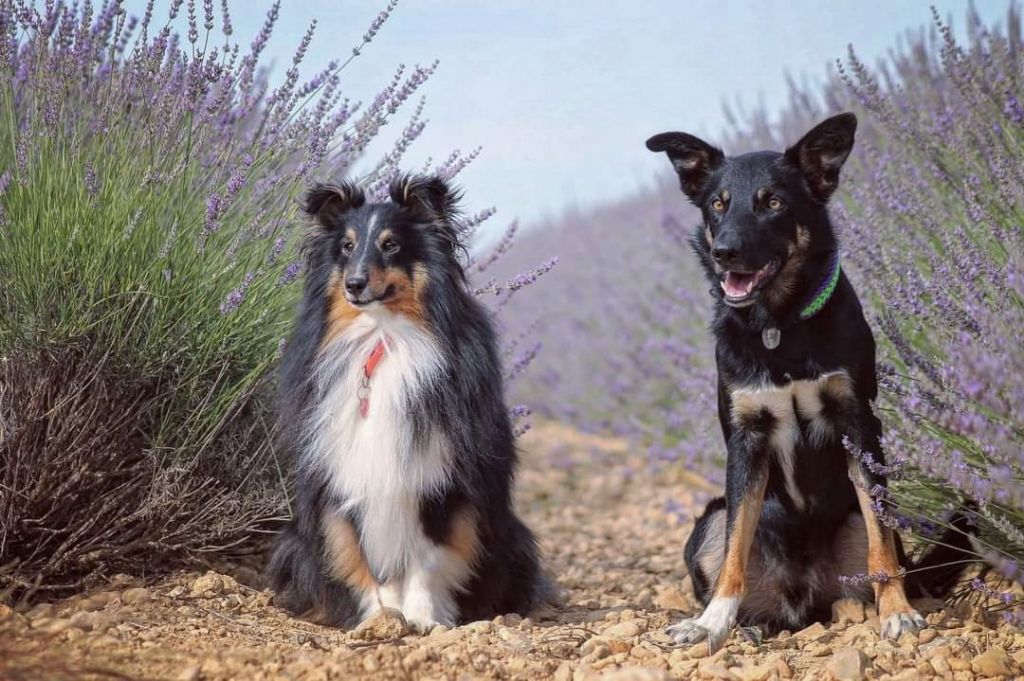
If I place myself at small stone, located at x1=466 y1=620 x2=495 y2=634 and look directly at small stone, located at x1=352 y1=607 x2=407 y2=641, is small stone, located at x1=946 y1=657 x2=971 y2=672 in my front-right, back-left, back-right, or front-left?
back-left

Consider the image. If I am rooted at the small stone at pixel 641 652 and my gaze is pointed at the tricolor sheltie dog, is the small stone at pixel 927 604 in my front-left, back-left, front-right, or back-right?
back-right

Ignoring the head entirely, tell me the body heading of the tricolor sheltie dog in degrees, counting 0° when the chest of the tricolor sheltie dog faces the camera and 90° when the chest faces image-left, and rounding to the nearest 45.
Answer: approximately 0°

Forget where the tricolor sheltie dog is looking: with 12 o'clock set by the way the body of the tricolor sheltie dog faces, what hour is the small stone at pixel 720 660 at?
The small stone is roughly at 10 o'clock from the tricolor sheltie dog.

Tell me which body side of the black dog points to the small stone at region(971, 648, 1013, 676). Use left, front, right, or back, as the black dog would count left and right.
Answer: left

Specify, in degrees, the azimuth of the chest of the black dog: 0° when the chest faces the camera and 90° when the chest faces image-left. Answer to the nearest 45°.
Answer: approximately 0°

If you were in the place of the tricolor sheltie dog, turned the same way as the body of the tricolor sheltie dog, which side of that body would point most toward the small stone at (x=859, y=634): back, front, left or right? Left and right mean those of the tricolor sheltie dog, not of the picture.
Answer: left

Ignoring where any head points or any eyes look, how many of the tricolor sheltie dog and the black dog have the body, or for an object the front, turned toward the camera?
2
